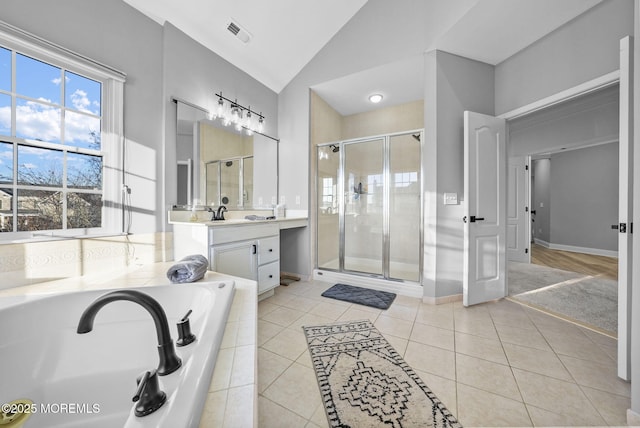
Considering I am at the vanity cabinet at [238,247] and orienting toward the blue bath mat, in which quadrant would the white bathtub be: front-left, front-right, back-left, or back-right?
back-right

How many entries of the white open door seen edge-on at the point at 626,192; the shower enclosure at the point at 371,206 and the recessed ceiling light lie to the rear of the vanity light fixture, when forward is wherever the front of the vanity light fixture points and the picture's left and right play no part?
0

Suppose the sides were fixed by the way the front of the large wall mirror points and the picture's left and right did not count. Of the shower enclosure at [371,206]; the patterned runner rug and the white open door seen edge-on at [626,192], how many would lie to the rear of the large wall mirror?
0

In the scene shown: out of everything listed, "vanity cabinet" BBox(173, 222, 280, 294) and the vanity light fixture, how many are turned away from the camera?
0

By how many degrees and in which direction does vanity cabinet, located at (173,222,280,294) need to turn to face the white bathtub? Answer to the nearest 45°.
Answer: approximately 90° to its right

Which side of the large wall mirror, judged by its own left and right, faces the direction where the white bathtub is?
right

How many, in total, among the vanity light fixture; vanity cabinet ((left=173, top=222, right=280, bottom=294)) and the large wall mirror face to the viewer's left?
0

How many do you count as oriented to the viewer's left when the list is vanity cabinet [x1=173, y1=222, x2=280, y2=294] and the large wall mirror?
0

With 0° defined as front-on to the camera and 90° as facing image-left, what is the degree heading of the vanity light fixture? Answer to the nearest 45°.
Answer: approximately 315°

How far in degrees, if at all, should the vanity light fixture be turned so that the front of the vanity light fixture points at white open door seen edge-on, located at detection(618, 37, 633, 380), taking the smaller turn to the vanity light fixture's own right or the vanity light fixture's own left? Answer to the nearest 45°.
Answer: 0° — it already faces it

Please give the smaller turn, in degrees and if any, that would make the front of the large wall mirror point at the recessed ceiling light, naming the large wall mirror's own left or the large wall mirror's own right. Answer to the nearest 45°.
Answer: approximately 45° to the large wall mirror's own left

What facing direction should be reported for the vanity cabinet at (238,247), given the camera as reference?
facing the viewer and to the right of the viewer

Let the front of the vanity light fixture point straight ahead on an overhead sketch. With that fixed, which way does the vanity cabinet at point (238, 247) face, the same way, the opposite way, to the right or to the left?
the same way

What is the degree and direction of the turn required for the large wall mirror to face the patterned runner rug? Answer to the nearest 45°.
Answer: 0° — it already faces it
